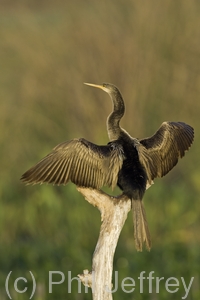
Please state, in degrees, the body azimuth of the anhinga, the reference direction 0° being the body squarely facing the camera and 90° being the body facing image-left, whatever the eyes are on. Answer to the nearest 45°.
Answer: approximately 135°
